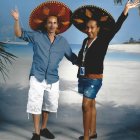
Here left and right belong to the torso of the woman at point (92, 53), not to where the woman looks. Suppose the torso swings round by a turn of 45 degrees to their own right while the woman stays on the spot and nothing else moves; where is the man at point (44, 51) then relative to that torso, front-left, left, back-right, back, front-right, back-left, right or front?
front

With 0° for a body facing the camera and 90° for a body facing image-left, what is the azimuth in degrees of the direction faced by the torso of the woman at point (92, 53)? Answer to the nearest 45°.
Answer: approximately 45°

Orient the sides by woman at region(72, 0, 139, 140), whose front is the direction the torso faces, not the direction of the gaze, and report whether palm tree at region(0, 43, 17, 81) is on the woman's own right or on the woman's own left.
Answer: on the woman's own right
